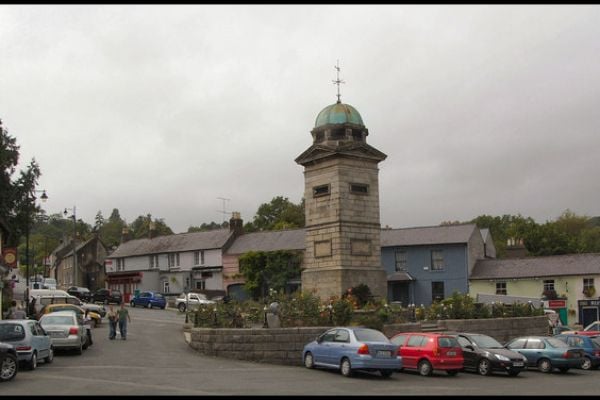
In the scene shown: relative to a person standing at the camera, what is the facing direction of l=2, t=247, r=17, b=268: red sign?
facing the viewer

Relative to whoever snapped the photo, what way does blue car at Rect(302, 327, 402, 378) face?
facing away from the viewer and to the left of the viewer

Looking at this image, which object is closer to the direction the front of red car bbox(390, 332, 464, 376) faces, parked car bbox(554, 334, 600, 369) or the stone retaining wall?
the stone retaining wall

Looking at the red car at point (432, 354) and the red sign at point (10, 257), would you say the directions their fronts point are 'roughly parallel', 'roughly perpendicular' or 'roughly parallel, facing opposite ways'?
roughly parallel, facing opposite ways

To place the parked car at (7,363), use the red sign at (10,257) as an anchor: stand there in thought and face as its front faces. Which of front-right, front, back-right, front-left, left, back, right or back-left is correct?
front

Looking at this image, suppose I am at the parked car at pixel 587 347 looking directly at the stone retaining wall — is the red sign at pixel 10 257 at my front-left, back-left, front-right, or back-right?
front-right

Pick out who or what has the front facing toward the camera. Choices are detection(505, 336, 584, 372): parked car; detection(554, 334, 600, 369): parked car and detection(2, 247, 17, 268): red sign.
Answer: the red sign

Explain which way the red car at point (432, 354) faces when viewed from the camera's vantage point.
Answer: facing away from the viewer and to the left of the viewer
